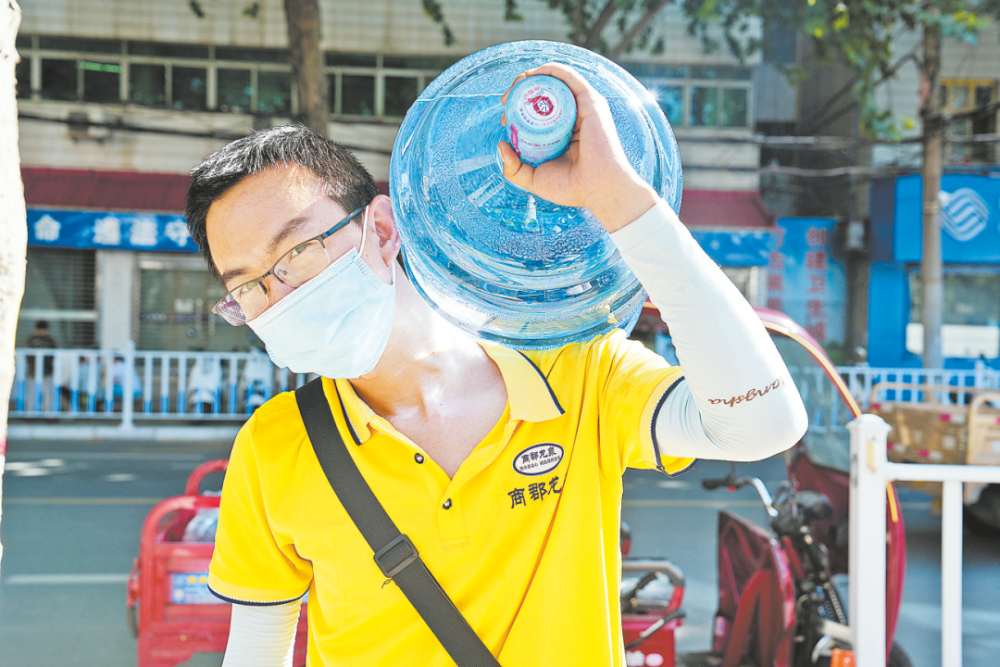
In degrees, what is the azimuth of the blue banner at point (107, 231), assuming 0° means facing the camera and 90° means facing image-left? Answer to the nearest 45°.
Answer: approximately 0°

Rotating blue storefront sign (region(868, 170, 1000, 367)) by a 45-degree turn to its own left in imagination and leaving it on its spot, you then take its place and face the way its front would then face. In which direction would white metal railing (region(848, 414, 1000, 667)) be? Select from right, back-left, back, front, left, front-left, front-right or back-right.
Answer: front-right

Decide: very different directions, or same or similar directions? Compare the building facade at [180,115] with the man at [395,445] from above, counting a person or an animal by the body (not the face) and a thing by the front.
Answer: same or similar directions

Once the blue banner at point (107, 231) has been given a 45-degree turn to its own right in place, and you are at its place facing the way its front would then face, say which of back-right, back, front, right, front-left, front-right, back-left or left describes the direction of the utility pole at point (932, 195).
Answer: back-left

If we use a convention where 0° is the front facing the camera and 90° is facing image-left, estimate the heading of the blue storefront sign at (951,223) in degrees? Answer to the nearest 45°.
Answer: approximately 0°

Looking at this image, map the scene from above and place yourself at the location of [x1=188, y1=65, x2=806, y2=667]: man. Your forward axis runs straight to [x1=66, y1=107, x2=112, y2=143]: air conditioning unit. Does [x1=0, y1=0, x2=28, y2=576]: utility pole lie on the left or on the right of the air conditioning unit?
left

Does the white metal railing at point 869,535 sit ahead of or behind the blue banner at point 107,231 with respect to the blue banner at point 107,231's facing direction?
ahead

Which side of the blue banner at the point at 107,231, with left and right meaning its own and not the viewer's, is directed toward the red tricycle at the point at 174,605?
front

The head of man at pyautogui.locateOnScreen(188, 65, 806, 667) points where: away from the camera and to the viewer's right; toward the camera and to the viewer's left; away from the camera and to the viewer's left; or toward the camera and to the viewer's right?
toward the camera and to the viewer's left

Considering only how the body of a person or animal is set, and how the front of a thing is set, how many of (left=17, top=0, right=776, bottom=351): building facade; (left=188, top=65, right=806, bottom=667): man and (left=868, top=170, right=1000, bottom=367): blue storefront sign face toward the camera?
3

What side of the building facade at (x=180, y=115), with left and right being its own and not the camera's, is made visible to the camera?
front

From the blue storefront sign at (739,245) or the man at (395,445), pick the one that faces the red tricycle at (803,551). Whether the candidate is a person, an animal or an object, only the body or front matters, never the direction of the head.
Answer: the blue storefront sign

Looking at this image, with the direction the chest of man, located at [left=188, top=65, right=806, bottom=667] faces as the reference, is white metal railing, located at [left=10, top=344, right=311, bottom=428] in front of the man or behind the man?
behind
